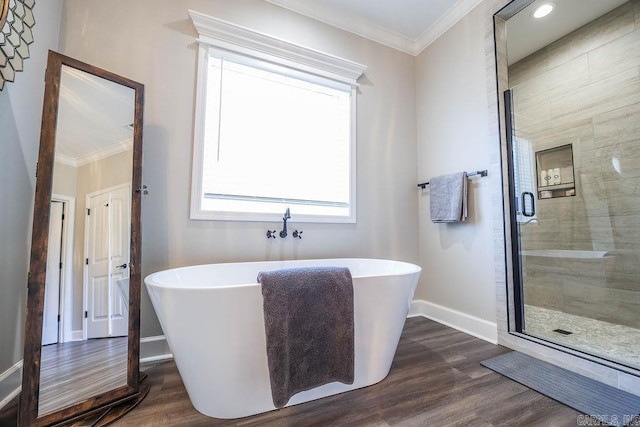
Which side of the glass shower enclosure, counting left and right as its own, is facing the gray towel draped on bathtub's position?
front

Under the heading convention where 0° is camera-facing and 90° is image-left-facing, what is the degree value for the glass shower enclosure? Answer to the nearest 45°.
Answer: approximately 45°

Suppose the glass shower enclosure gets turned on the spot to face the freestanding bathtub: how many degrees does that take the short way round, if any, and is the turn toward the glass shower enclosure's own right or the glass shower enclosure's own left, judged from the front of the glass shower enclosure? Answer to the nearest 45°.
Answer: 0° — it already faces it

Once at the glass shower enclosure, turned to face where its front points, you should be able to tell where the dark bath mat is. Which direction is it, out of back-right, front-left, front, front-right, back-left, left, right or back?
front-left

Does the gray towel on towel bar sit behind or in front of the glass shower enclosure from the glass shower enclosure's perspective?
in front

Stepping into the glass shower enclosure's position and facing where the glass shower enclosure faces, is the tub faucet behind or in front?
in front
